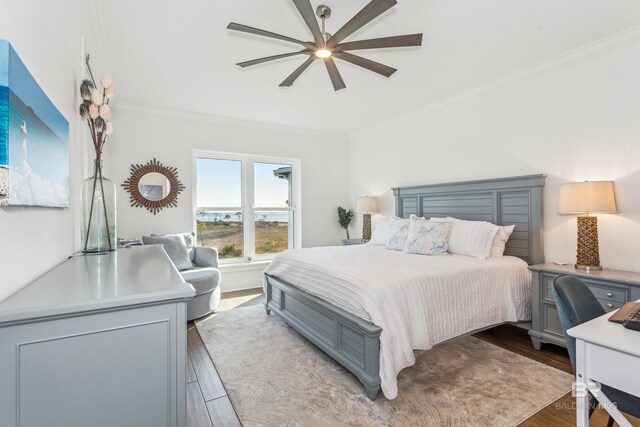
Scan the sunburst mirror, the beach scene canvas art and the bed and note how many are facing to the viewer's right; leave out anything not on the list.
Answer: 1

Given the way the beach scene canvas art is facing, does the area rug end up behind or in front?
in front

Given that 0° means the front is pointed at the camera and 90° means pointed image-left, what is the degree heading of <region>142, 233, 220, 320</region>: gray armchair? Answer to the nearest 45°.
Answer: approximately 315°

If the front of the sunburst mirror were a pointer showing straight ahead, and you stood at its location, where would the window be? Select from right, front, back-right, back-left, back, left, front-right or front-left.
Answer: left

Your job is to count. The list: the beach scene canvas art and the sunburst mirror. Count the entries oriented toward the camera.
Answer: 1

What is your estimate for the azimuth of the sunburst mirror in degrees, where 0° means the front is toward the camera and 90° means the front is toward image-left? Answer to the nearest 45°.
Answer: approximately 0°

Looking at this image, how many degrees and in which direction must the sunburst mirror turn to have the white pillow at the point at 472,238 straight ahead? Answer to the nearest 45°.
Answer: approximately 45° to its left

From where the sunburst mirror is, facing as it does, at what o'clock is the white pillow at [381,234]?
The white pillow is roughly at 10 o'clock from the sunburst mirror.

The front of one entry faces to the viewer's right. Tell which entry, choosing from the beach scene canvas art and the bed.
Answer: the beach scene canvas art

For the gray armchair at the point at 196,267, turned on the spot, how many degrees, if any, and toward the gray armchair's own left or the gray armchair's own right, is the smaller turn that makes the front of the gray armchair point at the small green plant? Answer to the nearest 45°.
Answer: approximately 45° to the gray armchair's own left

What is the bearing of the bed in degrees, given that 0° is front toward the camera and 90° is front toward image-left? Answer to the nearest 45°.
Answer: approximately 45°

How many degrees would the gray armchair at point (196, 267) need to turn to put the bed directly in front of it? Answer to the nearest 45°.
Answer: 0° — it already faces it

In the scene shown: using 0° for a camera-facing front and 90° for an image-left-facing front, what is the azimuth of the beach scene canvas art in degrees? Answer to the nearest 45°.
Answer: approximately 270°
